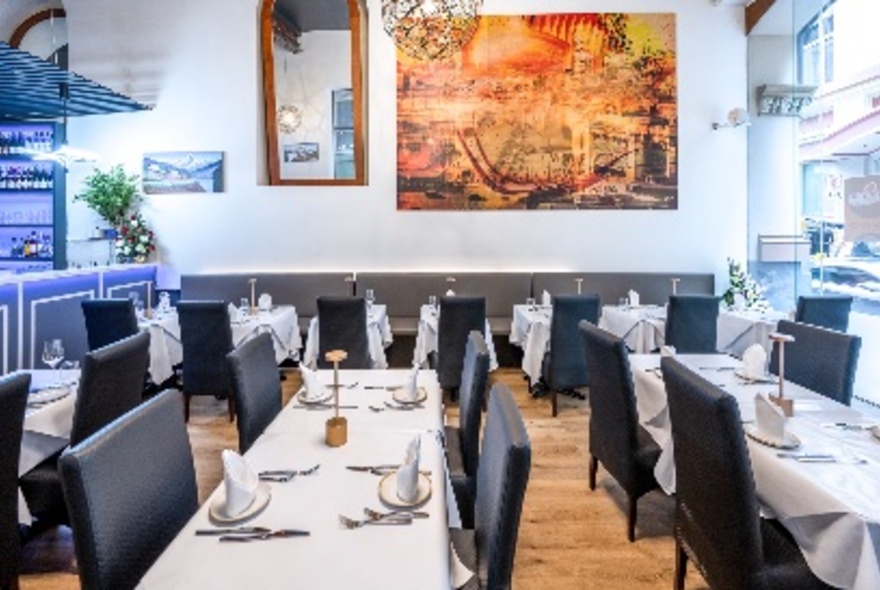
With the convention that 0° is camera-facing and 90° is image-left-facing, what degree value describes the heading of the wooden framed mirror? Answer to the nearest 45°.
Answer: approximately 0°

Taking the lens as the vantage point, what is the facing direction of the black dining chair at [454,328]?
facing away from the viewer

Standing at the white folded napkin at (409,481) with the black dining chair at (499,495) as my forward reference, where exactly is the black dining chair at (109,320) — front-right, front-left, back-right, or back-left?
back-left

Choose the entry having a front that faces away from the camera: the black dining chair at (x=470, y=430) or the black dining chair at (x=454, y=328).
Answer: the black dining chair at (x=454, y=328)

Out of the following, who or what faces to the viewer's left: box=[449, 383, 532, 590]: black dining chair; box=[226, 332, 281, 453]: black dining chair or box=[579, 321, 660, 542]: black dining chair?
box=[449, 383, 532, 590]: black dining chair

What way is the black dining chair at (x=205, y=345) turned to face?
away from the camera

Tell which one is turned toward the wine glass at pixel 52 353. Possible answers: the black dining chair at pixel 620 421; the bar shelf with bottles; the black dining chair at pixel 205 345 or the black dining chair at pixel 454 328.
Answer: the bar shelf with bottles

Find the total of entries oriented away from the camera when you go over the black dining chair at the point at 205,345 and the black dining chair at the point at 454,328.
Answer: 2

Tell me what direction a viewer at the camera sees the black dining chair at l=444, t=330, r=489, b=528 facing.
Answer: facing to the left of the viewer
